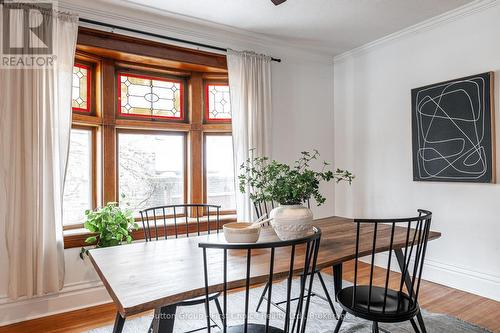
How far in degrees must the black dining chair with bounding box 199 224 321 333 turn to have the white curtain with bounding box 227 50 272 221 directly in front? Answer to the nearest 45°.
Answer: approximately 45° to its right

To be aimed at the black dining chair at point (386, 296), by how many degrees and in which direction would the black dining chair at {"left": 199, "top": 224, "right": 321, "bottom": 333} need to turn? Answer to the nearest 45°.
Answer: approximately 90° to its right

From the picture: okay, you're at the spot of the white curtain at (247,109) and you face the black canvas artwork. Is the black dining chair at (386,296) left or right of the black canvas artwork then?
right

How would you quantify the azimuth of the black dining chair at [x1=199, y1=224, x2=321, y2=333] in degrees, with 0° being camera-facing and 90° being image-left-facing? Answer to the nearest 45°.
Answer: approximately 135°

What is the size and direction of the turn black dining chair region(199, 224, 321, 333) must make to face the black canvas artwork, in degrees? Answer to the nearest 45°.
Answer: approximately 90° to its right

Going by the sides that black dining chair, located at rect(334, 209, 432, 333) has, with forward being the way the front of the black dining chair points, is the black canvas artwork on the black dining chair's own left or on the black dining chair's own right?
on the black dining chair's own right

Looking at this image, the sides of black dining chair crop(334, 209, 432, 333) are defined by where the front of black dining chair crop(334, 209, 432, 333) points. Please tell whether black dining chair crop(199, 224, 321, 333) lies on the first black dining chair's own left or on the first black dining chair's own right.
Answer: on the first black dining chair's own left

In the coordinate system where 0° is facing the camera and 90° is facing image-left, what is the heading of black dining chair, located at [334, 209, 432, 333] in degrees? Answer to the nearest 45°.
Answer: approximately 135°
